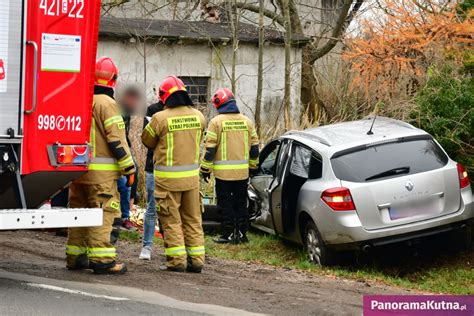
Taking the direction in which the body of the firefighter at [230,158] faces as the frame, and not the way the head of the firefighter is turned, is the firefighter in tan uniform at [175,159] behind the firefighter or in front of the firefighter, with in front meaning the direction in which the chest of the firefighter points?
behind

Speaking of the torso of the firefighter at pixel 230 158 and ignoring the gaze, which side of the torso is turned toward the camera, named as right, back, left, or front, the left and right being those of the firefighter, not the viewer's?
back

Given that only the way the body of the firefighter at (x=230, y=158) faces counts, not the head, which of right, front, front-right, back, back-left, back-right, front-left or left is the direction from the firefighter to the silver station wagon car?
back-right

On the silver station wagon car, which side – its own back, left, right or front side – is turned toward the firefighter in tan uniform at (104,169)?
left

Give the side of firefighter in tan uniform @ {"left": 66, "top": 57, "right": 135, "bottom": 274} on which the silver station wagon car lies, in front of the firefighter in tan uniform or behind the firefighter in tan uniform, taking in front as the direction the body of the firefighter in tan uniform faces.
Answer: in front

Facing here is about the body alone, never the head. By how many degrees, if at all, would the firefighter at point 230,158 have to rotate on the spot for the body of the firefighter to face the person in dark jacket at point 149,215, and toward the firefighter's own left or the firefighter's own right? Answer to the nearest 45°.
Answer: approximately 135° to the firefighter's own left

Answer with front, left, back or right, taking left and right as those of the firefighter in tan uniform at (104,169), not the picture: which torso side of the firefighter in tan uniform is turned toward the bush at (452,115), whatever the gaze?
front

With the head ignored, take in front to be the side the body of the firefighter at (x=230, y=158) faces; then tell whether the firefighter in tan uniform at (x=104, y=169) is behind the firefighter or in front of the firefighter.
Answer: behind

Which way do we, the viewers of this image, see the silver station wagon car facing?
facing away from the viewer and to the left of the viewer

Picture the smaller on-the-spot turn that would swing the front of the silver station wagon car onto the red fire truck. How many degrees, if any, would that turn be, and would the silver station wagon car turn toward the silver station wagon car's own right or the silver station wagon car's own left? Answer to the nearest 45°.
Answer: approximately 90° to the silver station wagon car's own left

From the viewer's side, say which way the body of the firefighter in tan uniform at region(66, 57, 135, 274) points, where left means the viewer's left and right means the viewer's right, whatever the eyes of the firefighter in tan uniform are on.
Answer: facing away from the viewer and to the right of the viewer
